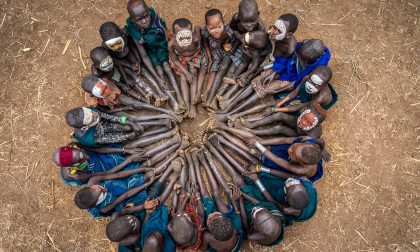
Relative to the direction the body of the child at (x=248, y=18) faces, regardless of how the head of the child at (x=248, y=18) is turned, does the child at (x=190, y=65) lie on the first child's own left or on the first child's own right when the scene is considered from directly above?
on the first child's own right

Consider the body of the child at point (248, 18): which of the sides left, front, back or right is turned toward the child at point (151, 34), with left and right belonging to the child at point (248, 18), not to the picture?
right

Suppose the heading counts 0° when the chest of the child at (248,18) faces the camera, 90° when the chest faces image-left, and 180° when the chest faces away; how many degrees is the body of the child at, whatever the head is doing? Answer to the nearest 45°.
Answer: approximately 0°

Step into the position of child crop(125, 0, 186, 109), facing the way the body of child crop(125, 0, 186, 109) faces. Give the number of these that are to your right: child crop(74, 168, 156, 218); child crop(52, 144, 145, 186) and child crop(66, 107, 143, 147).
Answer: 3

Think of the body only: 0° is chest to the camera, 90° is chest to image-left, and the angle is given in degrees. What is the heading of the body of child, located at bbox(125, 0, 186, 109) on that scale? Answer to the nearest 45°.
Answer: approximately 315°

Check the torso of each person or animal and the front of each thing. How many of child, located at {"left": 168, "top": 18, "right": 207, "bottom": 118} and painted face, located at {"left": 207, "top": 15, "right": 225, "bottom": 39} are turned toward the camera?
2

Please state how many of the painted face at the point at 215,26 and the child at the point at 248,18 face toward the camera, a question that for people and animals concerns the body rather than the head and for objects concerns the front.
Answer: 2
